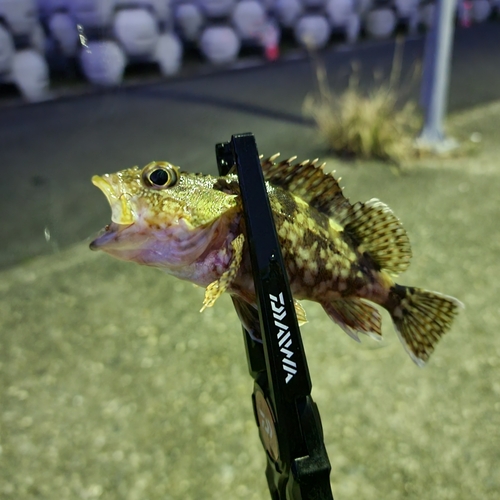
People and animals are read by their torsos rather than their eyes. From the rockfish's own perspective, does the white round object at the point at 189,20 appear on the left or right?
on its right

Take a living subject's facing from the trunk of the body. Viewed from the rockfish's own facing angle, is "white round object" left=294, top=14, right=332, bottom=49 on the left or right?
on its right

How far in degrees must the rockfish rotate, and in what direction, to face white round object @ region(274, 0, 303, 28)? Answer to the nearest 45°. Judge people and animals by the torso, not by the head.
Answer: approximately 90° to its right

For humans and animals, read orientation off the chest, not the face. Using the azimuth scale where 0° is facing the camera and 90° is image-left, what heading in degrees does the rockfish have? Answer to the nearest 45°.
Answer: approximately 90°

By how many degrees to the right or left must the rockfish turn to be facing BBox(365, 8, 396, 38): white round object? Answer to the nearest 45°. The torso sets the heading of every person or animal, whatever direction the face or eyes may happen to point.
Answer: approximately 90° to its right

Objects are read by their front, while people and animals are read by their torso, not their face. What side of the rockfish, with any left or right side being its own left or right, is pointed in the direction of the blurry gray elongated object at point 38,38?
right

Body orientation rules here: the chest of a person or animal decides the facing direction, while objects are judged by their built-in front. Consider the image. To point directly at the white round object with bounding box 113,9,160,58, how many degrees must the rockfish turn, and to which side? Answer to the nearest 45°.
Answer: approximately 90° to its right
